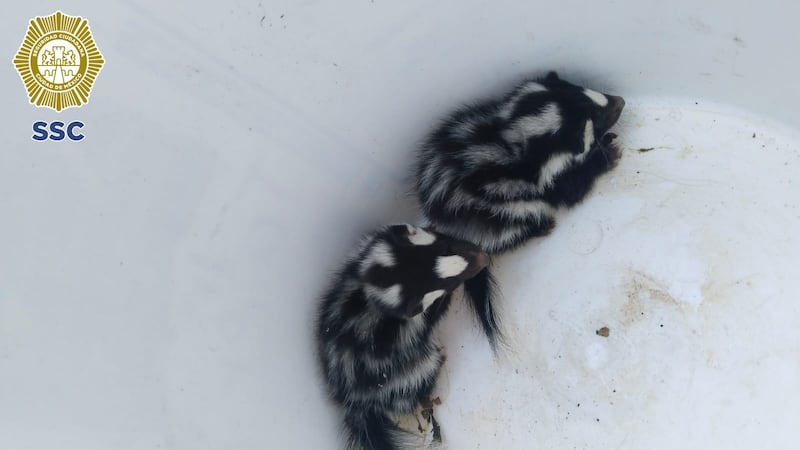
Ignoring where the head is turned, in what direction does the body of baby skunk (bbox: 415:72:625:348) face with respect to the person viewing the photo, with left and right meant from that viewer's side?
facing away from the viewer and to the right of the viewer
